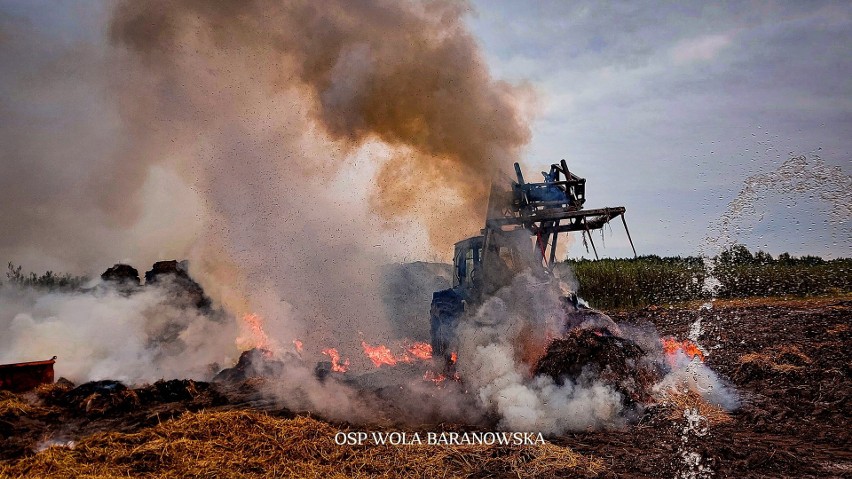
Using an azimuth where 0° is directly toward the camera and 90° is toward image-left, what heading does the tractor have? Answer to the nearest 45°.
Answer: approximately 315°
